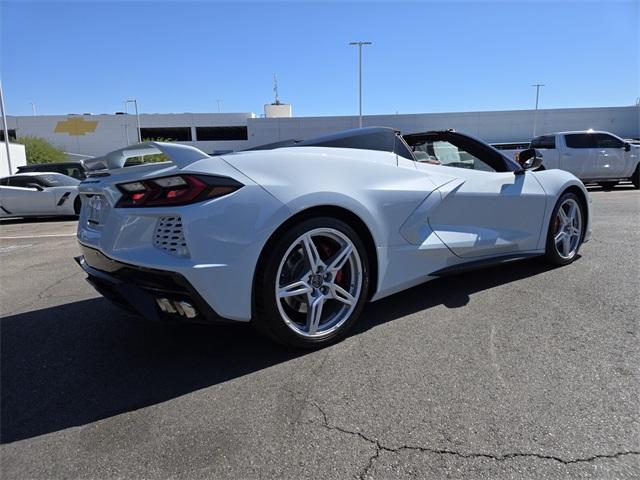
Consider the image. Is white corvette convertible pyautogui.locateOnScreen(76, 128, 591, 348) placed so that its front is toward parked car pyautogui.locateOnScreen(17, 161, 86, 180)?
no

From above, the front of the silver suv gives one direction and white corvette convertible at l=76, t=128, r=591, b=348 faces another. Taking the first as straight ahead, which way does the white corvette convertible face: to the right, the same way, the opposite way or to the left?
to the left

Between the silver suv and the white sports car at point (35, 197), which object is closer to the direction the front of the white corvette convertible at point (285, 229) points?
the silver suv

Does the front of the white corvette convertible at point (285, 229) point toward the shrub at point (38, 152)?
no

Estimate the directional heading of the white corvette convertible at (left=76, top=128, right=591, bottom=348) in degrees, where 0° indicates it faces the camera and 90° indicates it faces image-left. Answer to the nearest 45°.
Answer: approximately 225°

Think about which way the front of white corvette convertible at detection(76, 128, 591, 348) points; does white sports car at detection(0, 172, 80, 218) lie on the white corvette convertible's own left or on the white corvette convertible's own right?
on the white corvette convertible's own left

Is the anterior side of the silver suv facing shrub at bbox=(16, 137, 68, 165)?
no

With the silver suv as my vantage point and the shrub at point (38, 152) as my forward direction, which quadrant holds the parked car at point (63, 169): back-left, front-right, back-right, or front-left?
front-left

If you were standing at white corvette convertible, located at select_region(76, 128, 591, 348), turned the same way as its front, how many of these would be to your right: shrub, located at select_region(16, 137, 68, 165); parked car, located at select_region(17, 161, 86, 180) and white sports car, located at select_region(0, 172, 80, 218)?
0

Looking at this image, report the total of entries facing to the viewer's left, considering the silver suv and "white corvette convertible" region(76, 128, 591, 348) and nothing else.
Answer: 0

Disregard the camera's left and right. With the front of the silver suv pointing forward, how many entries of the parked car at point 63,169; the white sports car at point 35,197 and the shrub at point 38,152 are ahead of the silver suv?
0

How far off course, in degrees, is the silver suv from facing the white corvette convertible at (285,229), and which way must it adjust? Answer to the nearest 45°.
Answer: approximately 90° to its right

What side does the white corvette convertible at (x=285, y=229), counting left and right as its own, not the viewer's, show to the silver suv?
front

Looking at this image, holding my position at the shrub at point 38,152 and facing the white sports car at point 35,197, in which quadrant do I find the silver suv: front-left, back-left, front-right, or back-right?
front-left

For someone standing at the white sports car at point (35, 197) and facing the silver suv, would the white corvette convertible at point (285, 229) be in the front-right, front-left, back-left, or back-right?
front-right

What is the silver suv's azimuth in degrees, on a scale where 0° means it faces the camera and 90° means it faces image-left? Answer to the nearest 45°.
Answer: approximately 270°
